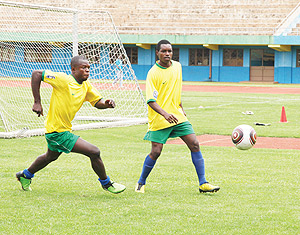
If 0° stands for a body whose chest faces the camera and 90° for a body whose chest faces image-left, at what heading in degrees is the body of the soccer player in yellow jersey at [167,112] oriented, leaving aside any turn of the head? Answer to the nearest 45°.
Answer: approximately 315°

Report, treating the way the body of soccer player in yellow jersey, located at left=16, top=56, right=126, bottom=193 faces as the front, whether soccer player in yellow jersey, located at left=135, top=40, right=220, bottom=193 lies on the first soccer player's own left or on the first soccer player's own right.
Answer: on the first soccer player's own left

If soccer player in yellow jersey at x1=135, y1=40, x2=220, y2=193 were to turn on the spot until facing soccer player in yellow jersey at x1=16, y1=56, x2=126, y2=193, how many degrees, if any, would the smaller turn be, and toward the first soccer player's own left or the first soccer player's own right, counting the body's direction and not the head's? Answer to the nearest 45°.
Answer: approximately 135° to the first soccer player's own right

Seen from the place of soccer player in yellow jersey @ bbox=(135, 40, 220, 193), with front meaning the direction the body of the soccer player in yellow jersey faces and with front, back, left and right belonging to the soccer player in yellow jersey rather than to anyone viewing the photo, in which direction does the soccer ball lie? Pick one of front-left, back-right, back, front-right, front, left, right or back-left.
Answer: left

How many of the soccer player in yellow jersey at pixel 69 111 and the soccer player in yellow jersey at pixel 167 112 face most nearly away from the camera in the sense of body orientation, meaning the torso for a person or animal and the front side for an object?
0

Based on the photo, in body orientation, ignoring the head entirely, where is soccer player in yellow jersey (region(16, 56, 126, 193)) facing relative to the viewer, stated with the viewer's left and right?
facing the viewer and to the right of the viewer
